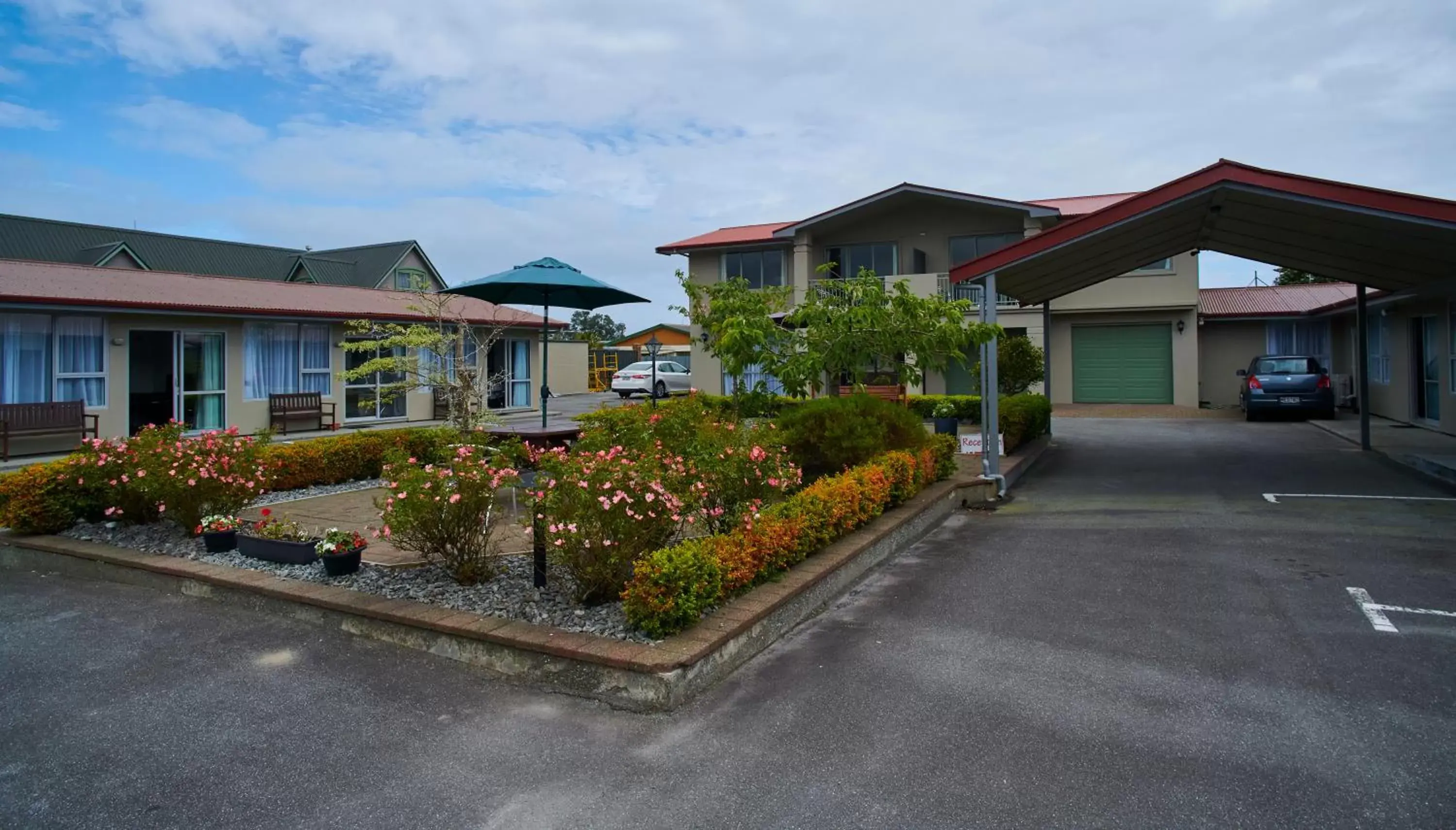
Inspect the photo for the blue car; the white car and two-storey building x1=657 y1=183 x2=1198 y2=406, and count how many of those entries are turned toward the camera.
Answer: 1

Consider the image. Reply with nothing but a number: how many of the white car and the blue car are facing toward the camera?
0

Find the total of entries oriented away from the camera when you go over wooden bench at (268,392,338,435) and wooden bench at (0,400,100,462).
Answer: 0

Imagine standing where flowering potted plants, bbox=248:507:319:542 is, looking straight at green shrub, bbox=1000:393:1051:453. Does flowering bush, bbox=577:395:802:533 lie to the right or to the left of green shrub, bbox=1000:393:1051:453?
right

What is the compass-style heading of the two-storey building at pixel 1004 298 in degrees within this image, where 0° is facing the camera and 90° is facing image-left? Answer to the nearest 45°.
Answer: approximately 0°

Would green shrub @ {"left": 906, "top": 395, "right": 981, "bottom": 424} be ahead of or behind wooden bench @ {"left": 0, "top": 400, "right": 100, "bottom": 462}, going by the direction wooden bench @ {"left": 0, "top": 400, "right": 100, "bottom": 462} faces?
ahead

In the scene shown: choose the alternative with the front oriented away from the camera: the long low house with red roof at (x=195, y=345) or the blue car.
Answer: the blue car

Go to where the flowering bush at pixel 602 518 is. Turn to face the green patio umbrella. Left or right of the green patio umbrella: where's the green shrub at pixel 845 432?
right

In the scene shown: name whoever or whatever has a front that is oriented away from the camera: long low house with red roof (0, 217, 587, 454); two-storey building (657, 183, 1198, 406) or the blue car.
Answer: the blue car

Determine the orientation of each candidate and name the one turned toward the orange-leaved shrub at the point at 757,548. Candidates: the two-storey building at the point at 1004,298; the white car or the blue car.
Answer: the two-storey building

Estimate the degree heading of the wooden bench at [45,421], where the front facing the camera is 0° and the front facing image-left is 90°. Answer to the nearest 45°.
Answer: approximately 315°
